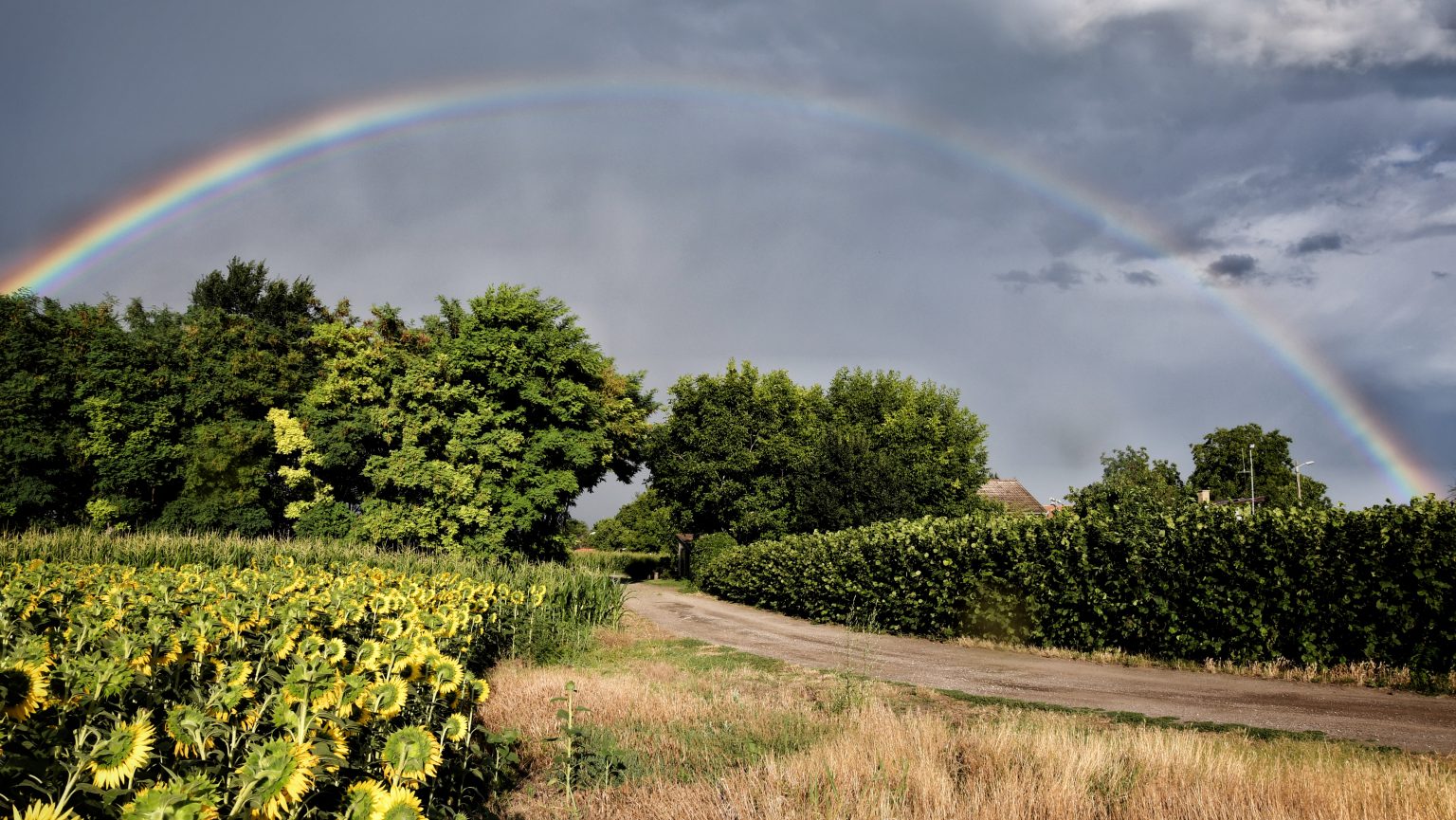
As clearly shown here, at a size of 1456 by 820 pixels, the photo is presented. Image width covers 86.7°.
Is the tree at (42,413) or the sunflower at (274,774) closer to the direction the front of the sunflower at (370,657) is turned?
the tree

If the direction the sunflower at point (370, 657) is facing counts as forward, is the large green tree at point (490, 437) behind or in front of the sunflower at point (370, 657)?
in front

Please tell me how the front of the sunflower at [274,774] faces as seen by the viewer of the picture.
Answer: facing away from the viewer and to the right of the viewer

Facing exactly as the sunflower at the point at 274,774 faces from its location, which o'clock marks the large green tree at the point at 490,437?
The large green tree is roughly at 11 o'clock from the sunflower.

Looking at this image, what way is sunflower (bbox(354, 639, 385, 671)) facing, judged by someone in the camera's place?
facing away from the viewer and to the right of the viewer

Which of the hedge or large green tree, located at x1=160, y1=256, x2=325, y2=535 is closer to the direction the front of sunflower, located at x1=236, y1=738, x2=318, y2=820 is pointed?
the hedge
